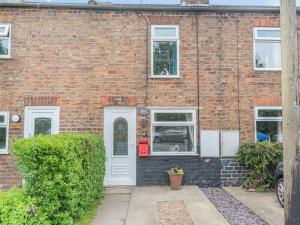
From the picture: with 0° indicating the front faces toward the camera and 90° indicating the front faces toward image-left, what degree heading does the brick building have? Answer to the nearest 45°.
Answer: approximately 0°

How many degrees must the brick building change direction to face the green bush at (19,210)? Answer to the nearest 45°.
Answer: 0° — it already faces it

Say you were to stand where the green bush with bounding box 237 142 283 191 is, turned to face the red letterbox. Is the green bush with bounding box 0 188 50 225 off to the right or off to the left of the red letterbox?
left

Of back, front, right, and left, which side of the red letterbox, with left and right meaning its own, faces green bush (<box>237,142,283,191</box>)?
left
